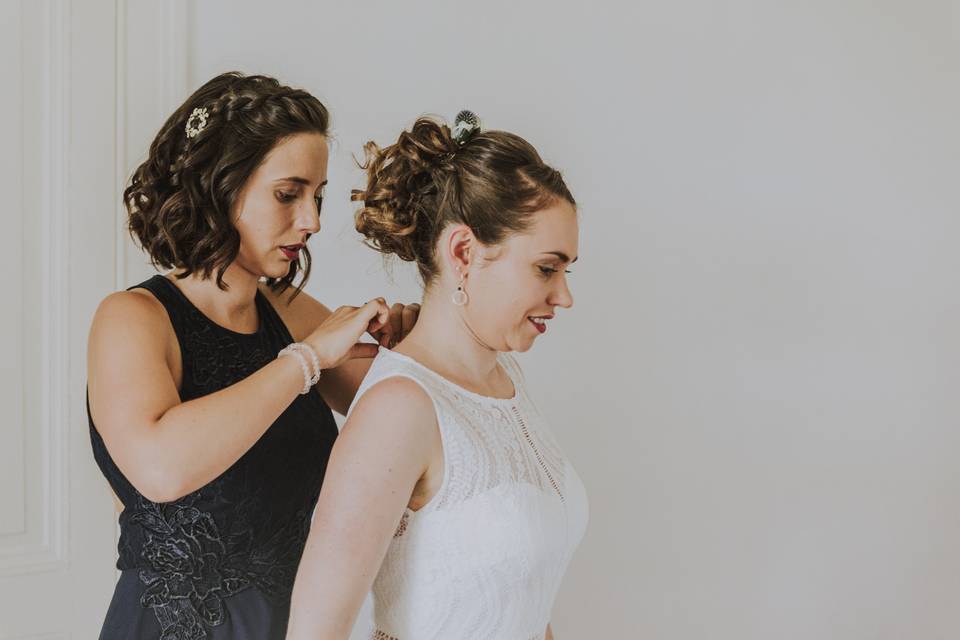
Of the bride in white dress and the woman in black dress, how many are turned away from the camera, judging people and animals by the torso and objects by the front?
0

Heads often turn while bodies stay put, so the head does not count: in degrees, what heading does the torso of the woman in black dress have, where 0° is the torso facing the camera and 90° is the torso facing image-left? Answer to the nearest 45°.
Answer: approximately 315°

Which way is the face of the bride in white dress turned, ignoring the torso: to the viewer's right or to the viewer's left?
to the viewer's right

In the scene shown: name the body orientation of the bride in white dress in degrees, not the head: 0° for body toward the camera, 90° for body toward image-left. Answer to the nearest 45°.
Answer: approximately 315°
